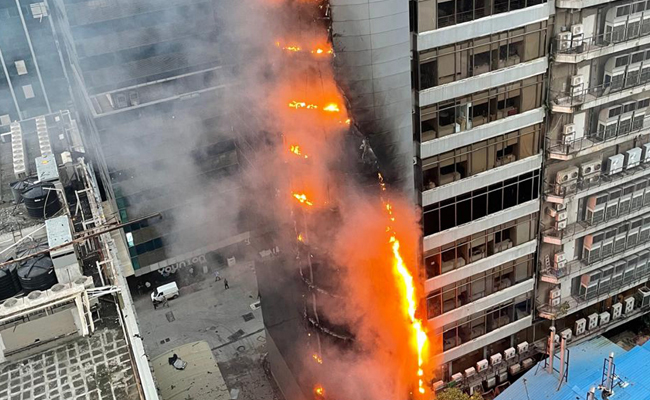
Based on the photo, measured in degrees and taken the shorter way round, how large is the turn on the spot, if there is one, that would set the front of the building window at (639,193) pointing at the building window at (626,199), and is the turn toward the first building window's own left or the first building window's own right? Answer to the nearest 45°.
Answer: approximately 90° to the first building window's own right

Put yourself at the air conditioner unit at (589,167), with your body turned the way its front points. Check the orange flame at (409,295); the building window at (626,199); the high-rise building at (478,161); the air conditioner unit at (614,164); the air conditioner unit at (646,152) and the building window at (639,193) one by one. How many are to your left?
4

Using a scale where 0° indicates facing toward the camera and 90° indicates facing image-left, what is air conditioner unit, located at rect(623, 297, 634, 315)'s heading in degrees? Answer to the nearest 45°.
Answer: approximately 315°

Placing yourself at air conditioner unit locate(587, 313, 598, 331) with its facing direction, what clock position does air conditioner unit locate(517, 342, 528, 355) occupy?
air conditioner unit locate(517, 342, 528, 355) is roughly at 3 o'clock from air conditioner unit locate(587, 313, 598, 331).

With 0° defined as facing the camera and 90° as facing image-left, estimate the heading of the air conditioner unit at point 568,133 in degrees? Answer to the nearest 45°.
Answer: approximately 315°

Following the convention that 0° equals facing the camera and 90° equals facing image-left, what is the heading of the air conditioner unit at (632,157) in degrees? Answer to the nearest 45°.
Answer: approximately 315°

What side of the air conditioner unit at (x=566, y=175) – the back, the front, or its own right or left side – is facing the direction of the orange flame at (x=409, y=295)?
right

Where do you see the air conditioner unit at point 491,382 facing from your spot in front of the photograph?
facing the viewer and to the right of the viewer

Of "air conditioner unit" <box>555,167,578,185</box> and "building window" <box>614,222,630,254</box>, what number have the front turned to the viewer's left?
0

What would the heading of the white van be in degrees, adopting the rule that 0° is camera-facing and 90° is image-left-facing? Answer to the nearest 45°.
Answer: approximately 45°

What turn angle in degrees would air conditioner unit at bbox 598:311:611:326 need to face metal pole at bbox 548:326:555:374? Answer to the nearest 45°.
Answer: approximately 45° to its right

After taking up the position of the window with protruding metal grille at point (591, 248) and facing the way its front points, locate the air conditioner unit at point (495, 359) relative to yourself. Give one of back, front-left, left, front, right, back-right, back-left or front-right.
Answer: right
